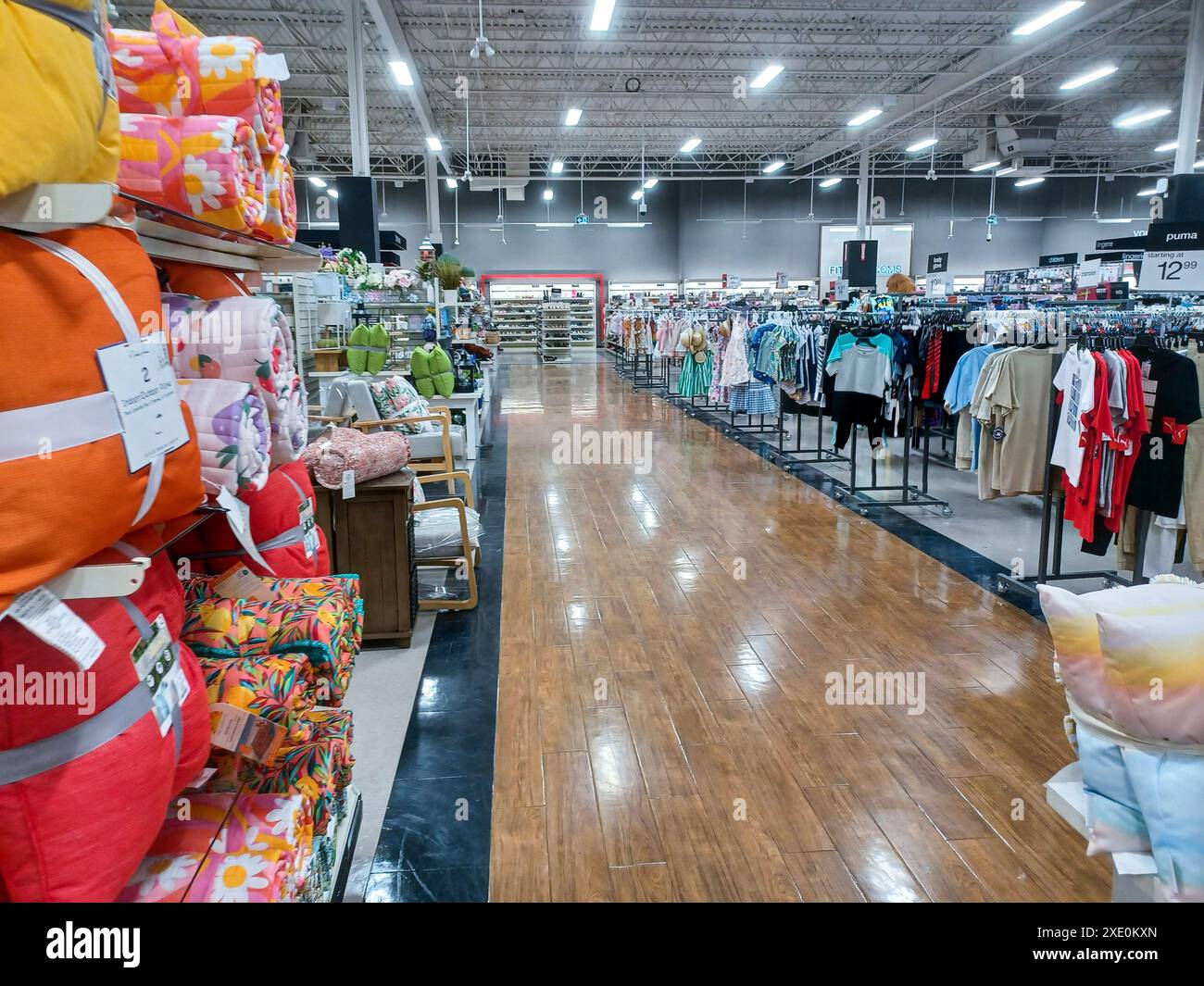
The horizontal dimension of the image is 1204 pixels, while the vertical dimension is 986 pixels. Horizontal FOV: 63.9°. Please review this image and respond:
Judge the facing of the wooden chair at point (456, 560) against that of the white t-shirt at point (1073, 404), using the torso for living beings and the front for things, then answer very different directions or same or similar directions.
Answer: very different directions

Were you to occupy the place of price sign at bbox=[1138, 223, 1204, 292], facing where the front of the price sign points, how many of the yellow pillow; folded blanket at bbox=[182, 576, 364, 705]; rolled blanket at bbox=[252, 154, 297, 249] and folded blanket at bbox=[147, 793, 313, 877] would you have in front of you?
4

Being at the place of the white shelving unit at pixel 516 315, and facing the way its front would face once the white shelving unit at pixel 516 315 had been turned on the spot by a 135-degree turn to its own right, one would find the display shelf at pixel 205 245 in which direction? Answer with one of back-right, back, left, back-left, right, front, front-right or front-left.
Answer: back-left

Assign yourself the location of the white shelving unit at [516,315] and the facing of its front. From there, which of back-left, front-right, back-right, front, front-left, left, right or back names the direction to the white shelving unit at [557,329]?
front-left

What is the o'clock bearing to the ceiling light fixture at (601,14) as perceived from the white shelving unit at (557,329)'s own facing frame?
The ceiling light fixture is roughly at 12 o'clock from the white shelving unit.

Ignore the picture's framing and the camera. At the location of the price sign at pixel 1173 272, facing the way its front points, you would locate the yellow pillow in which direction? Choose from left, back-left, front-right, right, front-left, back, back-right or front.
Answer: front

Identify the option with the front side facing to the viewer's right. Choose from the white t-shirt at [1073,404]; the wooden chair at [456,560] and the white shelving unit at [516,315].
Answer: the wooden chair

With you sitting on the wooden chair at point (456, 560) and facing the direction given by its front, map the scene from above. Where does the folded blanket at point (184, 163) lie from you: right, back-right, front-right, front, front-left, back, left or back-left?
right

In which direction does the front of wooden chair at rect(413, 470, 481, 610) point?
to the viewer's right

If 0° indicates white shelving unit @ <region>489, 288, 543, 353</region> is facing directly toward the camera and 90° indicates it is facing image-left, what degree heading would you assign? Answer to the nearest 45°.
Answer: approximately 0°

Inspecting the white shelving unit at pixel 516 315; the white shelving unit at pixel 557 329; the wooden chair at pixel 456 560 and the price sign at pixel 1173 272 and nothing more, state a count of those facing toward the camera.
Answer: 3

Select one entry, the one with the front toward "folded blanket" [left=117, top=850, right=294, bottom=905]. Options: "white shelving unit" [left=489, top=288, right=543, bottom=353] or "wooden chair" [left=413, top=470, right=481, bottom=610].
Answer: the white shelving unit

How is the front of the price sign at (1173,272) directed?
toward the camera

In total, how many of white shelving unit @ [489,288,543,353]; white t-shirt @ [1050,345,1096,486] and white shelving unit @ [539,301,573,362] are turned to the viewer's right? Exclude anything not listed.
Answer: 0
